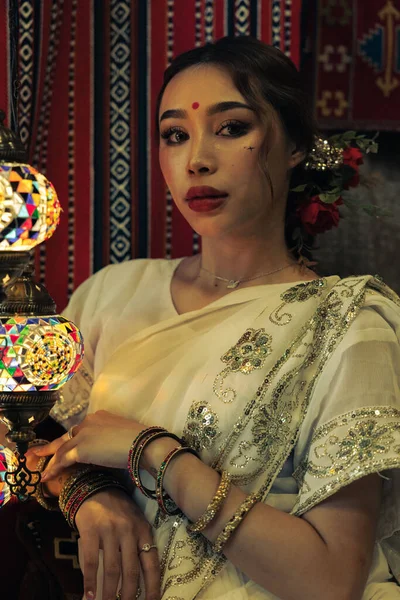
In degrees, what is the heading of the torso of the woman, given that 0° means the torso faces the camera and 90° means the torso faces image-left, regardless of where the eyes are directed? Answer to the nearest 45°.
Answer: approximately 45°
